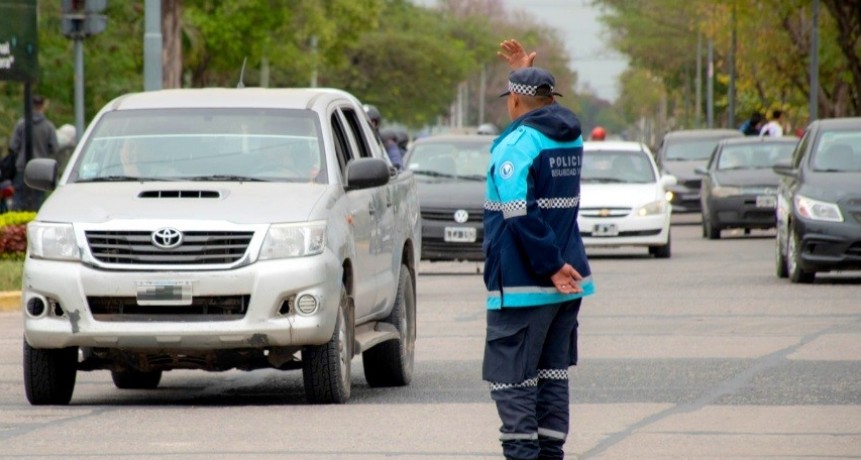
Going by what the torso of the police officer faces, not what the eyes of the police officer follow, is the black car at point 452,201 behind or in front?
in front

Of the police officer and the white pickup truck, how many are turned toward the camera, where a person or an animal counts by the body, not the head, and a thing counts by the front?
1

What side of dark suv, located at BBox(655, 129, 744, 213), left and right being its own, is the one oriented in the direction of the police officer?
front

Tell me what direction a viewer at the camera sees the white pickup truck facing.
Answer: facing the viewer

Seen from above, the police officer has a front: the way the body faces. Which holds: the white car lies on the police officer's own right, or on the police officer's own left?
on the police officer's own right

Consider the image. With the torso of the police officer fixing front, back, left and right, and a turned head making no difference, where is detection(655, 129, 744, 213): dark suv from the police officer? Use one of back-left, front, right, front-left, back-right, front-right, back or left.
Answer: front-right

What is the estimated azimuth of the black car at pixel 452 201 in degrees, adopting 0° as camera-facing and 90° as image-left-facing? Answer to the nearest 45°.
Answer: approximately 0°

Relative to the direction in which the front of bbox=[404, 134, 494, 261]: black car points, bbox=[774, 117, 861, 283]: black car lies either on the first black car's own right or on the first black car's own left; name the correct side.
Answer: on the first black car's own left

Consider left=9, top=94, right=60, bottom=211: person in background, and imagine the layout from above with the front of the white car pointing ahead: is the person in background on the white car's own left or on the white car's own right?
on the white car's own right
